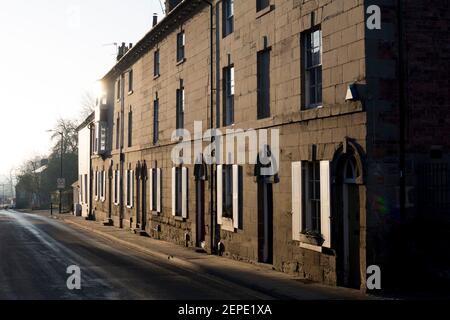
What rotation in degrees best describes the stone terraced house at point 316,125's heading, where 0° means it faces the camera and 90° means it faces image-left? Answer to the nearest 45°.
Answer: approximately 45°
